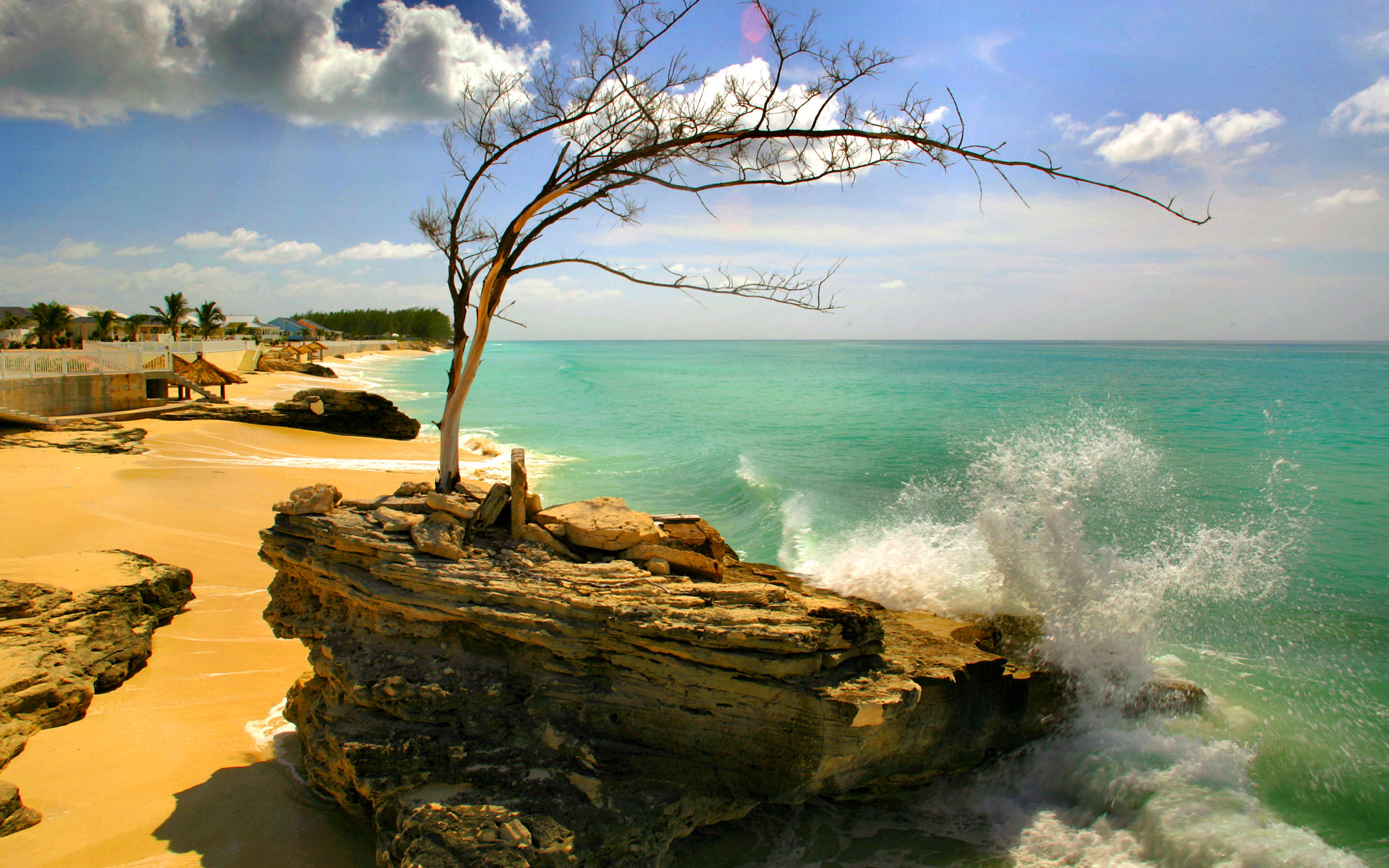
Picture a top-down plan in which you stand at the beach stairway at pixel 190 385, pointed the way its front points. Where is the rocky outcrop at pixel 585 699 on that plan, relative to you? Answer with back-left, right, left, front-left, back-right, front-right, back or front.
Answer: right

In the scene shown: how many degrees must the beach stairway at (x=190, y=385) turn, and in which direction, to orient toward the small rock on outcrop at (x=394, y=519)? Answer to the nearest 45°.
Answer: approximately 90° to its right

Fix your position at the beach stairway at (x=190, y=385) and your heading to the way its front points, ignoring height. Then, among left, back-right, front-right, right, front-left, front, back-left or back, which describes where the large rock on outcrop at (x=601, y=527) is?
right

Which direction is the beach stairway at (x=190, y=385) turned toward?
to the viewer's right

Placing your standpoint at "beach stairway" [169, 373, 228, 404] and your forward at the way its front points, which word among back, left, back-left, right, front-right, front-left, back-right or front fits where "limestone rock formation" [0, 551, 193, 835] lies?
right

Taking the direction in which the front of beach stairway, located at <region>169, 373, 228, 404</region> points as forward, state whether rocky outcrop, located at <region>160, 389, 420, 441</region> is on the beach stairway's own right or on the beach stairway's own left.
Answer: on the beach stairway's own right

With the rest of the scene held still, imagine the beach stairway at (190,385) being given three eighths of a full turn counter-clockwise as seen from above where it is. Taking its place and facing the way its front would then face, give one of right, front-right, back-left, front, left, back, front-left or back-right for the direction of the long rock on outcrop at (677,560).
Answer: back-left

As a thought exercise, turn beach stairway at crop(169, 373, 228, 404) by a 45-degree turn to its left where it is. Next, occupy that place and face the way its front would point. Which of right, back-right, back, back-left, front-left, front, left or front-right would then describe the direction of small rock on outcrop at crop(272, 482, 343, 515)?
back-right

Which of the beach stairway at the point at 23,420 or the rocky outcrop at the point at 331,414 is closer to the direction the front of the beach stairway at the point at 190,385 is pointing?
the rocky outcrop

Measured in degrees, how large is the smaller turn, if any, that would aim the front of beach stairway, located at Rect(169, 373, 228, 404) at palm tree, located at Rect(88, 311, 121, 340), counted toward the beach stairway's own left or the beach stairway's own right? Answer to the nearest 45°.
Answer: approximately 90° to the beach stairway's own left

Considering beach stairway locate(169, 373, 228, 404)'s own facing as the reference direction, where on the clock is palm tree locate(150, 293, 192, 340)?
The palm tree is roughly at 9 o'clock from the beach stairway.

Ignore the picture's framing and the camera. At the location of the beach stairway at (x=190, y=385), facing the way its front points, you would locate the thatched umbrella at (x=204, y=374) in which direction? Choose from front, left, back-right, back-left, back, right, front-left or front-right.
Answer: left

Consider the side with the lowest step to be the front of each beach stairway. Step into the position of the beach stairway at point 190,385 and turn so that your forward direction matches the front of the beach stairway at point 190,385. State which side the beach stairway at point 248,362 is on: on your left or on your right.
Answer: on your left

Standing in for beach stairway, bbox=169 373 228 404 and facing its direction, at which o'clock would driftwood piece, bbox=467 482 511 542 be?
The driftwood piece is roughly at 3 o'clock from the beach stairway.
